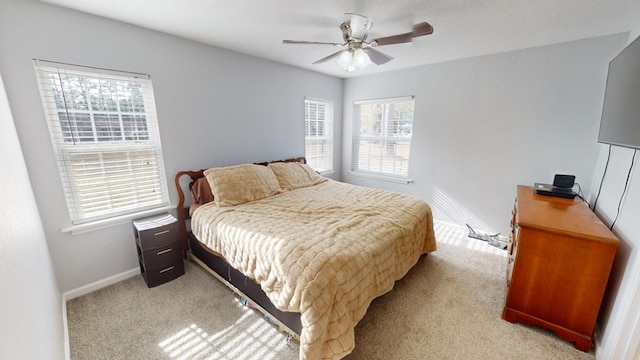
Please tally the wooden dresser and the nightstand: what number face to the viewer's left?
1

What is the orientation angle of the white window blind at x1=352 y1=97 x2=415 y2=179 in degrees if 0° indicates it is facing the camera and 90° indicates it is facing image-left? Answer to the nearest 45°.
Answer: approximately 45°

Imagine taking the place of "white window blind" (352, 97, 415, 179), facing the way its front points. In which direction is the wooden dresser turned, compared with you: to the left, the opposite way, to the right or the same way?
to the right

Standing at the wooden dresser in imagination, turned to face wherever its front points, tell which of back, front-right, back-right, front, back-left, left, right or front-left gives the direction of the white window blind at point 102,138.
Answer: front-left

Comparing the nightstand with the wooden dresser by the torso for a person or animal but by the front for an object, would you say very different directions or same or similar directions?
very different directions

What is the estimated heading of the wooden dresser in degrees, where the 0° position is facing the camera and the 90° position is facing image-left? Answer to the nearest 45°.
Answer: approximately 90°

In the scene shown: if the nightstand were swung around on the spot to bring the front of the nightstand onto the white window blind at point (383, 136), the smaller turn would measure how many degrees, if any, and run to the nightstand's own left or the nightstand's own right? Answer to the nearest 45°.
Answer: approximately 90° to the nightstand's own left

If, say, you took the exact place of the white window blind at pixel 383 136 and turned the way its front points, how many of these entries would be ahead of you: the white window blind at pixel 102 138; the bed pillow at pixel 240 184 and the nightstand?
3
